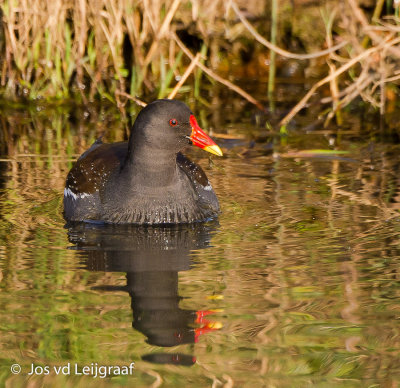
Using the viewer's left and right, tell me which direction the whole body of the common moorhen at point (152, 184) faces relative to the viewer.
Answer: facing the viewer and to the right of the viewer
